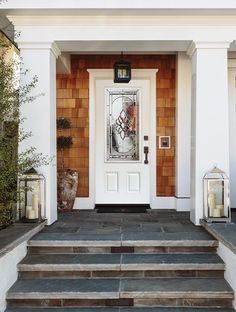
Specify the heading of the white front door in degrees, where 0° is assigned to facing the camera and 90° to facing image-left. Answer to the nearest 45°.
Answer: approximately 0°

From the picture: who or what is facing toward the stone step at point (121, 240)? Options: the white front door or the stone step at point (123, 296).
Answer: the white front door

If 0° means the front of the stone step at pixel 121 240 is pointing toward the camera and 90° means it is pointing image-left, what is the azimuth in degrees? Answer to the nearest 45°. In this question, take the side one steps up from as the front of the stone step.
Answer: approximately 0°

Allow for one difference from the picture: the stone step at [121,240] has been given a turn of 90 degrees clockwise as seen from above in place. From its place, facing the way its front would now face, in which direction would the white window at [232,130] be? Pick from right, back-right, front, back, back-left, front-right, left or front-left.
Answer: back-right

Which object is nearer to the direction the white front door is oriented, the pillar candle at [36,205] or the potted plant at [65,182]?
the pillar candle

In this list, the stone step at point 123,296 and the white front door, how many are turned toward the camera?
2

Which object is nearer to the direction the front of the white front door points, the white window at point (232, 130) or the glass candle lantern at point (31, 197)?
the glass candle lantern

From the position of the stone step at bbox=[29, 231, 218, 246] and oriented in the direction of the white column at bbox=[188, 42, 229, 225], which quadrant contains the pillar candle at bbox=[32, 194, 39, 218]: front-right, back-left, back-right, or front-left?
back-left
